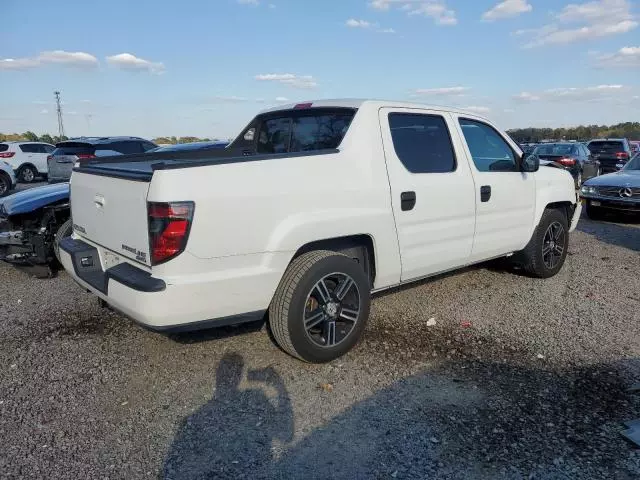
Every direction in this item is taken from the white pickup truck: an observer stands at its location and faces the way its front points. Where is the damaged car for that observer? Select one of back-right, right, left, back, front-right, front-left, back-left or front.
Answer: left

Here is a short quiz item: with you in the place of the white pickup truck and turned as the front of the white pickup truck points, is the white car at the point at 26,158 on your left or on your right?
on your left

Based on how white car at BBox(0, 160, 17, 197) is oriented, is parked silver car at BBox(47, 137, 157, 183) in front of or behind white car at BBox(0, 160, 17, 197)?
in front

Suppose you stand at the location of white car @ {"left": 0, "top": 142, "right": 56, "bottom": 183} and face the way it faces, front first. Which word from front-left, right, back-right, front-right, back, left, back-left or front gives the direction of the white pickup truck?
back-right

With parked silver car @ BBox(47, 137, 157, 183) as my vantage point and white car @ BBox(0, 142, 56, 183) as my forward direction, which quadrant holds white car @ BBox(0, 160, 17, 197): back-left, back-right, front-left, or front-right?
front-left

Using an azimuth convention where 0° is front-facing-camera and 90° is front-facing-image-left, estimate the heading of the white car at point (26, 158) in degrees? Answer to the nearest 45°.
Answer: approximately 225°

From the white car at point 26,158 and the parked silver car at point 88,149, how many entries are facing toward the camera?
0

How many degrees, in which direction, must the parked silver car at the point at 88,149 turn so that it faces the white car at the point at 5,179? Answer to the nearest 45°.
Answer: approximately 90° to its left

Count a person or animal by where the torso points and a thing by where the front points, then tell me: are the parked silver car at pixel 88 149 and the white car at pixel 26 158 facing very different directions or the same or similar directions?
same or similar directions

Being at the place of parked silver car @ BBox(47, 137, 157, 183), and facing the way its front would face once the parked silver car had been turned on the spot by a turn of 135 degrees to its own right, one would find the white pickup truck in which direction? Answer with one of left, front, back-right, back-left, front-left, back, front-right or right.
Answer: front

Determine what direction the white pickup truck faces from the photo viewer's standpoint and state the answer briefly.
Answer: facing away from the viewer and to the right of the viewer

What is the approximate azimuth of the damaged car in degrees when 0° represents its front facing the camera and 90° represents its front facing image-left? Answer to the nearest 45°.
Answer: approximately 45°

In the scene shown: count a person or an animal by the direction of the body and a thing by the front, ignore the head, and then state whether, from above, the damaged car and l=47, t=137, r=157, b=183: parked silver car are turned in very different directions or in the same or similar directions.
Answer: very different directions
